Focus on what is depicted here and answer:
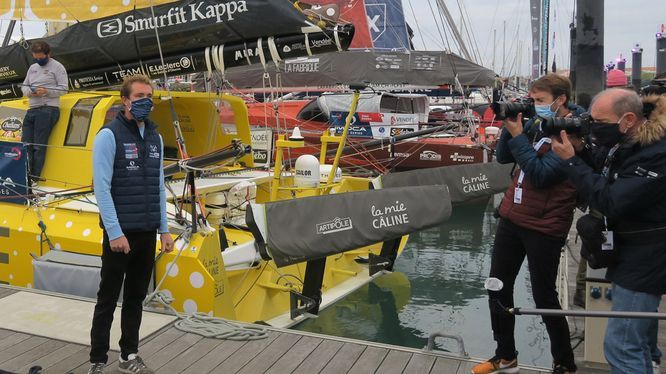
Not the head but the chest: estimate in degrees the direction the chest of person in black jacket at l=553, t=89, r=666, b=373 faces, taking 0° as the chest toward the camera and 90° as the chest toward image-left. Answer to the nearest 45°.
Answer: approximately 90°

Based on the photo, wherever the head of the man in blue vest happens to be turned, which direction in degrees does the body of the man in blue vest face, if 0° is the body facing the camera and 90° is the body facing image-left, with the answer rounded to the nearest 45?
approximately 315°

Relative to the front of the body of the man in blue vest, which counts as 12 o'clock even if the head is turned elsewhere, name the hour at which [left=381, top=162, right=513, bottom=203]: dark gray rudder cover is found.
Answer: The dark gray rudder cover is roughly at 9 o'clock from the man in blue vest.

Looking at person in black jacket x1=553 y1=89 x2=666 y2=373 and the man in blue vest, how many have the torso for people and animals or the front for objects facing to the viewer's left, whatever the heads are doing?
1

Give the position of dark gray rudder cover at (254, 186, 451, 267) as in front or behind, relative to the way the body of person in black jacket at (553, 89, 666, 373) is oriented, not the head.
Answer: in front

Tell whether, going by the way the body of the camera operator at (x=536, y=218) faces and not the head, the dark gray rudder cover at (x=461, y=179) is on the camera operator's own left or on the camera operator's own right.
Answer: on the camera operator's own right

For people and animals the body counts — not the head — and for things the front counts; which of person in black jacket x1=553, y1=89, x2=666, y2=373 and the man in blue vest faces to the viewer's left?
the person in black jacket

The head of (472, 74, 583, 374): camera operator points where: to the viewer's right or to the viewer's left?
to the viewer's left

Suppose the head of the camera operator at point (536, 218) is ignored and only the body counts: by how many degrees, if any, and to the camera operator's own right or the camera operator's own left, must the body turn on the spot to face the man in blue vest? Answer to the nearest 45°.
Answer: approximately 45° to the camera operator's own right

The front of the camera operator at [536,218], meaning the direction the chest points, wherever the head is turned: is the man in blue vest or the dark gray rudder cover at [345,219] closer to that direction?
the man in blue vest

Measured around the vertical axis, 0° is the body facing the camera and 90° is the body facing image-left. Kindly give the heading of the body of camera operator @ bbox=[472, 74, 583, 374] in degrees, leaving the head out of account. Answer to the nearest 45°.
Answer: approximately 45°

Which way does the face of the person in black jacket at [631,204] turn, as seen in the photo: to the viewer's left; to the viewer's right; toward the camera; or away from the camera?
to the viewer's left

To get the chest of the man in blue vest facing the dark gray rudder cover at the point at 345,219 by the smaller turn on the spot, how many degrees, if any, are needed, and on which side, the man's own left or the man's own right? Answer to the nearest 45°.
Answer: approximately 90° to the man's own left

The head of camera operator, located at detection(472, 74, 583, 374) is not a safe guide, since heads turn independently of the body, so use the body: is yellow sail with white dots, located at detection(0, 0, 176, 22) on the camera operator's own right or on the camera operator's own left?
on the camera operator's own right
